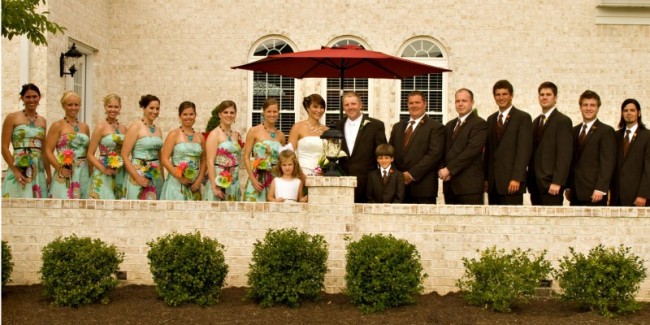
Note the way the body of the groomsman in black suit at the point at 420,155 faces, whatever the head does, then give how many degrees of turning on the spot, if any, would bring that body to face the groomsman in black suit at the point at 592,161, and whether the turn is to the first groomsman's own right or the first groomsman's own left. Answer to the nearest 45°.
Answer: approximately 135° to the first groomsman's own left

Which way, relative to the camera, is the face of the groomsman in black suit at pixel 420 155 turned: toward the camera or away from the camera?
toward the camera

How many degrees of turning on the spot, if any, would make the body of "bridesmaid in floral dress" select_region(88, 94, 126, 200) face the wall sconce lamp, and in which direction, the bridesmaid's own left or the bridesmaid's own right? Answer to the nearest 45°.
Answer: approximately 135° to the bridesmaid's own left

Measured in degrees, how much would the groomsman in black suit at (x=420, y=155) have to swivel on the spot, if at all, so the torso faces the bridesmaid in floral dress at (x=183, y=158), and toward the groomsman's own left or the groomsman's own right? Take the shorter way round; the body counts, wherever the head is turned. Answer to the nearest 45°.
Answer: approximately 45° to the groomsman's own right

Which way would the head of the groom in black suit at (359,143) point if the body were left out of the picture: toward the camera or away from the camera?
toward the camera

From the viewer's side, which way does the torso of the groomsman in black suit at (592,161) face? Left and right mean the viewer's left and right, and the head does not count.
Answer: facing the viewer and to the left of the viewer

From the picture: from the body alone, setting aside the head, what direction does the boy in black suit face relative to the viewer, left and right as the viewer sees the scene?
facing the viewer
